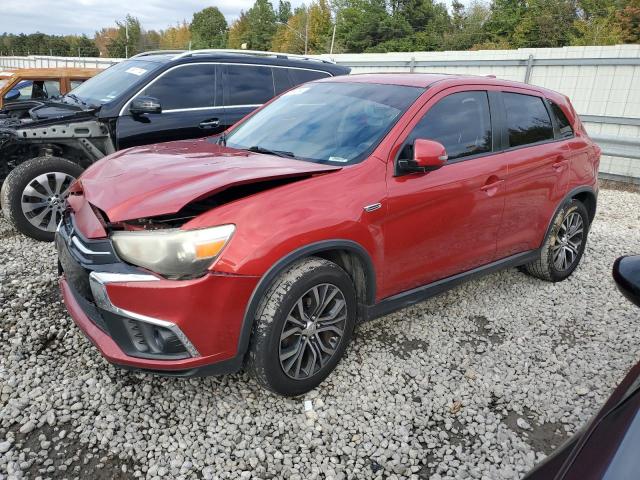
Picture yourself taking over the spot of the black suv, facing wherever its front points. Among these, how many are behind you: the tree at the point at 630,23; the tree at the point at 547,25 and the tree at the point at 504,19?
3

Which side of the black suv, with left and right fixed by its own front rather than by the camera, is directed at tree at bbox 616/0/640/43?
back

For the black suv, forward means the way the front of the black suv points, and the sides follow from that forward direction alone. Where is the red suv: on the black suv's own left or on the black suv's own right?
on the black suv's own left

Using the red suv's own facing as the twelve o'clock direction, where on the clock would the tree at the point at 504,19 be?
The tree is roughly at 5 o'clock from the red suv.

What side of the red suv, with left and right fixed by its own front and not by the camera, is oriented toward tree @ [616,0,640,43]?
back

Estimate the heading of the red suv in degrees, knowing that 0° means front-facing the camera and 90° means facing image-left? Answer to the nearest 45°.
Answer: approximately 45°

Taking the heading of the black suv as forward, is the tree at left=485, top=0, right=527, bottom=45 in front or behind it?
behind

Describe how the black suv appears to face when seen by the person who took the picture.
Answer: facing the viewer and to the left of the viewer

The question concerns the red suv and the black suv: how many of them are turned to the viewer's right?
0

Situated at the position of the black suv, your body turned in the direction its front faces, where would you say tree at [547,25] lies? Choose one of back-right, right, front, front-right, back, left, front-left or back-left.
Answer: back

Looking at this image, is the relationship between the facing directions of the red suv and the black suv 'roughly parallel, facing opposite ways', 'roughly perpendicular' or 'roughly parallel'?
roughly parallel

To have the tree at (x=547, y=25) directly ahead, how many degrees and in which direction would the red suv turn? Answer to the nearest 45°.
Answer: approximately 135° to its right

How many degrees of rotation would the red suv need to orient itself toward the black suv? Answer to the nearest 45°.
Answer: approximately 90° to its right
